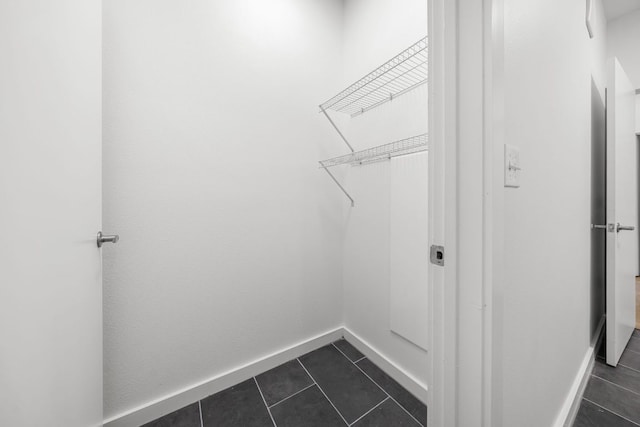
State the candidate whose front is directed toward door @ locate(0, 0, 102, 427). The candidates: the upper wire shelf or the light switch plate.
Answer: the upper wire shelf

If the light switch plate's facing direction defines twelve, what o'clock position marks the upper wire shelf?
The upper wire shelf is roughly at 6 o'clock from the light switch plate.

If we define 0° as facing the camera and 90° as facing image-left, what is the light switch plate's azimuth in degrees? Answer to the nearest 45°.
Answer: approximately 315°

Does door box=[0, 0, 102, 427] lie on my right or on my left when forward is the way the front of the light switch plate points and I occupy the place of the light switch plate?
on my right

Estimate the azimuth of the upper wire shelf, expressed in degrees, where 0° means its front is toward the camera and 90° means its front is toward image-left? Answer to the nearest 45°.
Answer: approximately 45°

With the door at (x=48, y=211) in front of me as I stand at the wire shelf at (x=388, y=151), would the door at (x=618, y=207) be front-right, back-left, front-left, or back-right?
back-left

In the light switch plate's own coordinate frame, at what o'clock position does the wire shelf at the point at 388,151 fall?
The wire shelf is roughly at 6 o'clock from the light switch plate.
